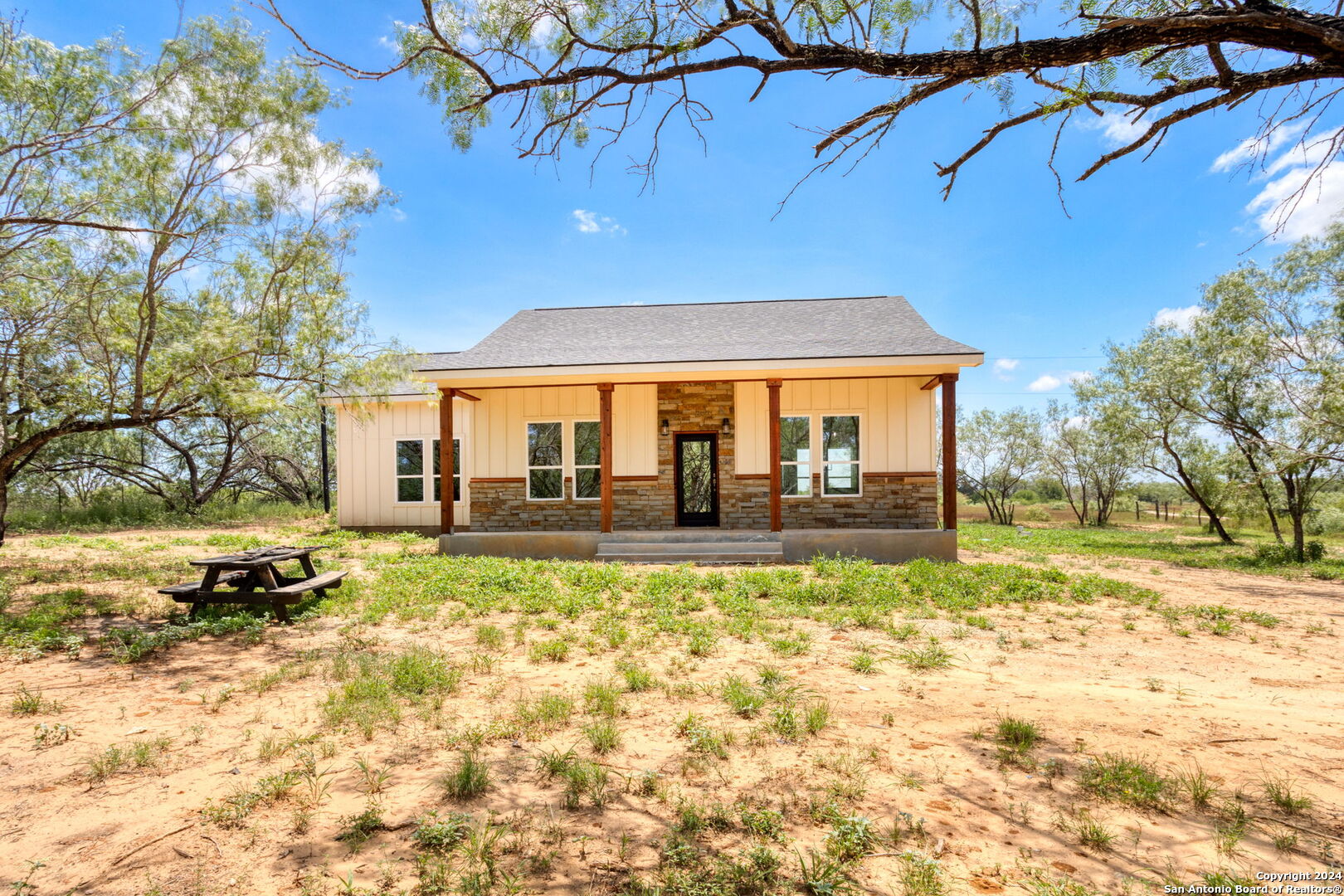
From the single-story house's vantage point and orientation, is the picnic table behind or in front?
in front

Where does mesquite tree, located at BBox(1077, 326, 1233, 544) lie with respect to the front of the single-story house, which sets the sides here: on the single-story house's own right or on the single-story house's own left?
on the single-story house's own left

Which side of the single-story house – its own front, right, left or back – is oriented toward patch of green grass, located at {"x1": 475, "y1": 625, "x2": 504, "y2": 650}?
front

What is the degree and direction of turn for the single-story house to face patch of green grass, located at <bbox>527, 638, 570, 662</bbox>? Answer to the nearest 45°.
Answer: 0° — it already faces it

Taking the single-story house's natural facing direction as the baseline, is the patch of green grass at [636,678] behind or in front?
in front

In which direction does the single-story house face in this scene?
toward the camera
